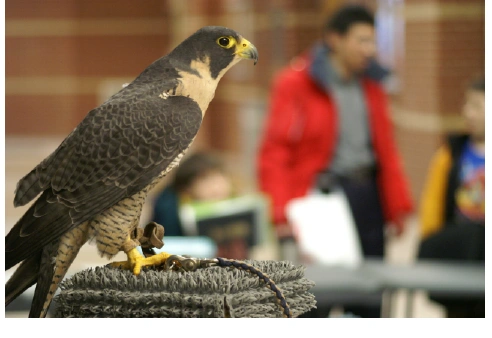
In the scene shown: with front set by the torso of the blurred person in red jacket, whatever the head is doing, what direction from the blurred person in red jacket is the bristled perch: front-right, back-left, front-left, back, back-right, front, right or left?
front-right

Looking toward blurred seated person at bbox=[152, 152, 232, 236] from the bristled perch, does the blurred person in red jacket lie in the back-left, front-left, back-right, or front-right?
front-right

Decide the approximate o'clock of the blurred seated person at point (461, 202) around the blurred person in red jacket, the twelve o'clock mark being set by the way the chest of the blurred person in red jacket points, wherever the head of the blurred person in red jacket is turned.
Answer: The blurred seated person is roughly at 11 o'clock from the blurred person in red jacket.

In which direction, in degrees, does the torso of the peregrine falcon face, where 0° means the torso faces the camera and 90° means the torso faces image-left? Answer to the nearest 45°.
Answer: approximately 270°

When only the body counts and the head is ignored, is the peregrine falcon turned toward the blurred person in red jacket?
no

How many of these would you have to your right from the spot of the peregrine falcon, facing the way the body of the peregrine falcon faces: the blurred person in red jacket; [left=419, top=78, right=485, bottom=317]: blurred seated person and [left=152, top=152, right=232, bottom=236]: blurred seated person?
0

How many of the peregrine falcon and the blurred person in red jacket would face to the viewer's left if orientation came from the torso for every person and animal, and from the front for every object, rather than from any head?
0

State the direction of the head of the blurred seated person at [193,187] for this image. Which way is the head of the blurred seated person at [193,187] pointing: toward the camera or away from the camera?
toward the camera

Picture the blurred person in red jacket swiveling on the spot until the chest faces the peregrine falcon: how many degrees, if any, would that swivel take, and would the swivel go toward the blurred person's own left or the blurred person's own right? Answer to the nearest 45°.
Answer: approximately 45° to the blurred person's own right

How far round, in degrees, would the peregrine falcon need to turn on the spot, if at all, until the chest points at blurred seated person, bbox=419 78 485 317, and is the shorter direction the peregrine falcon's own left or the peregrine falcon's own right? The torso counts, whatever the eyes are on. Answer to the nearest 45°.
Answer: approximately 45° to the peregrine falcon's own left

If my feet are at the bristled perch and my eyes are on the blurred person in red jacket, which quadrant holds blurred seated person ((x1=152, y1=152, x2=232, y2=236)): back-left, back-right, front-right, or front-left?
front-left
